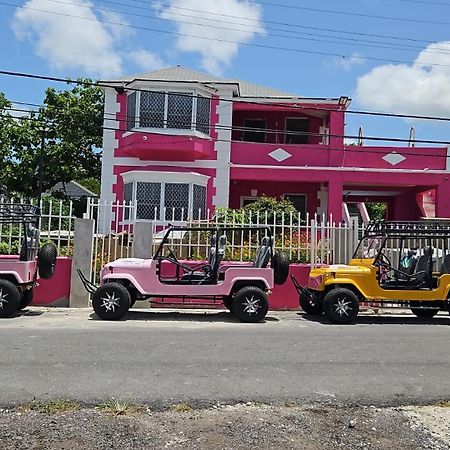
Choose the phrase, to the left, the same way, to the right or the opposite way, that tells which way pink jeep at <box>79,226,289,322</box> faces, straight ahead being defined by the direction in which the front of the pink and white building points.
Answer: to the right

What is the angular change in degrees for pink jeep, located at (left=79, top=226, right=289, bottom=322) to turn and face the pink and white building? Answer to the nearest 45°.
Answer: approximately 90° to its right

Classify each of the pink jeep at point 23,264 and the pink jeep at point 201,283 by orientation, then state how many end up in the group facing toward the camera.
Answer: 0

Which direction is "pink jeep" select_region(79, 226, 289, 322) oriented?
to the viewer's left

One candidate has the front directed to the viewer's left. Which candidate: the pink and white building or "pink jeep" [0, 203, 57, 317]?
the pink jeep

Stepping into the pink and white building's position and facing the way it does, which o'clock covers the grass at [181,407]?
The grass is roughly at 12 o'clock from the pink and white building.

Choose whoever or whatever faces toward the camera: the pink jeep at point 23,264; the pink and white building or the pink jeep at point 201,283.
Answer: the pink and white building

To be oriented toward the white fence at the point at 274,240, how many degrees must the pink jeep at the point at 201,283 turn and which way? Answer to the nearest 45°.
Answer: approximately 135° to its right

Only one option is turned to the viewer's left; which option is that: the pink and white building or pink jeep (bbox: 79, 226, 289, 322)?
the pink jeep

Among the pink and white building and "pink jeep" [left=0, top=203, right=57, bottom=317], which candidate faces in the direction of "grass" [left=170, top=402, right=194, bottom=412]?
the pink and white building

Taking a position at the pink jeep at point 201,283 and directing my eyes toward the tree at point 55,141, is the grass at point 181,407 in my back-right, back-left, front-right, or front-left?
back-left

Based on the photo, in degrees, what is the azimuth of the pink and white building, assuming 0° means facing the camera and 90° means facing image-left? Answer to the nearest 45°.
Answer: approximately 0°

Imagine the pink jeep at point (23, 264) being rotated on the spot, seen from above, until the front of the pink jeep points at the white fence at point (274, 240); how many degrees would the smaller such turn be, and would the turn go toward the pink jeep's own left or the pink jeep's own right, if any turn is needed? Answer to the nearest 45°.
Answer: approximately 180°

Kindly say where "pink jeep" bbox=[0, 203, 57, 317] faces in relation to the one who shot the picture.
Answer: facing to the left of the viewer

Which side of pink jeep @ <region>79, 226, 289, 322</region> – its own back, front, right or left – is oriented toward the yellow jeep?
back

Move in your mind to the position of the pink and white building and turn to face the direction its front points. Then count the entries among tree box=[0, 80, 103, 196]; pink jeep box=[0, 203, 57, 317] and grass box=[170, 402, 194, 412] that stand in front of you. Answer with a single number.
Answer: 2

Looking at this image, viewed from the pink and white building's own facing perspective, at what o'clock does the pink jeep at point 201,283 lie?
The pink jeep is roughly at 12 o'clock from the pink and white building.

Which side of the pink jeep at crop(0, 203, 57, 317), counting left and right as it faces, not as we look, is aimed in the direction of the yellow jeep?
back

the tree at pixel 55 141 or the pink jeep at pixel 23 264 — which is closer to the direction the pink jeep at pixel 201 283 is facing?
the pink jeep
